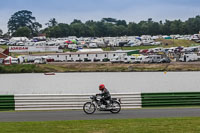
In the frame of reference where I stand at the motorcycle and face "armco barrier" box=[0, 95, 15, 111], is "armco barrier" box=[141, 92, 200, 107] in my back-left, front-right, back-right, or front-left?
back-right

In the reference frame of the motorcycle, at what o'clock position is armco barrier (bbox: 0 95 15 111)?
The armco barrier is roughly at 1 o'clock from the motorcycle.

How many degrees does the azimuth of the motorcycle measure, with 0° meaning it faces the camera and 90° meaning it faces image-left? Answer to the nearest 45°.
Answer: approximately 90°

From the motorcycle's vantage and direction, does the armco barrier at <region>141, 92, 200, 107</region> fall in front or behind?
behind
